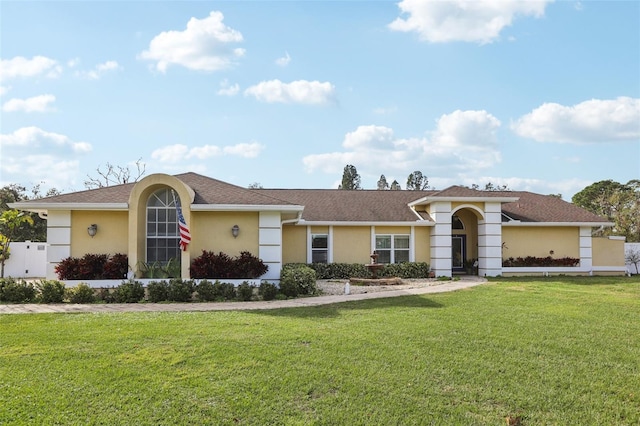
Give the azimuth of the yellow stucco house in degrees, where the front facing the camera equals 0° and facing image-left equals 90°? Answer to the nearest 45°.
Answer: approximately 0°

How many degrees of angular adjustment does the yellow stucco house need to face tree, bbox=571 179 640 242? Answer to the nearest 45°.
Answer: approximately 135° to its left

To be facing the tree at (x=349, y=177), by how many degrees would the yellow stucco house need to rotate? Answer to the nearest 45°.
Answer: approximately 180°

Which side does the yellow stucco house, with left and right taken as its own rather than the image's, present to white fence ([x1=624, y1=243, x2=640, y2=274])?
left

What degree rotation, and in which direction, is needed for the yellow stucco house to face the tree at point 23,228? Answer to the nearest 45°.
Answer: approximately 135° to its right
